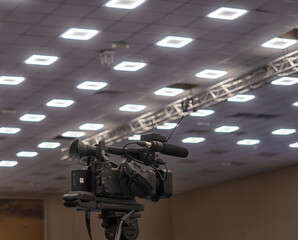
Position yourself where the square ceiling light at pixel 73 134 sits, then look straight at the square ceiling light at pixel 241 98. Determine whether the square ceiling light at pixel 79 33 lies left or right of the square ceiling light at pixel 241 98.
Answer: right

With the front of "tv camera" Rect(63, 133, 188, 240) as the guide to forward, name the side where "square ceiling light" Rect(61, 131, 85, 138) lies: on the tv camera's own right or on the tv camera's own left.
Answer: on the tv camera's own left

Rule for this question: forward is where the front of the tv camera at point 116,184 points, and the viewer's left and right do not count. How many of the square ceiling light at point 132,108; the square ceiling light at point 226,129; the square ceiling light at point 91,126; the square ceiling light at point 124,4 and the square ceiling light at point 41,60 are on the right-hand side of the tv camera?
0

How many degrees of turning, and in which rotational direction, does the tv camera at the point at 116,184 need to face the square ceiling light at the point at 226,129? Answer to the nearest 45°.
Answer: approximately 45° to its left

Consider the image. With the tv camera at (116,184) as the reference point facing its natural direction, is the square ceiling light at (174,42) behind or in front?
in front

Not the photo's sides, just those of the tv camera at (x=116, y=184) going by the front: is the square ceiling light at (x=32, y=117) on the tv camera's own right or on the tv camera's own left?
on the tv camera's own left

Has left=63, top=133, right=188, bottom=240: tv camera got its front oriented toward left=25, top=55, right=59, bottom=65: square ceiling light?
no

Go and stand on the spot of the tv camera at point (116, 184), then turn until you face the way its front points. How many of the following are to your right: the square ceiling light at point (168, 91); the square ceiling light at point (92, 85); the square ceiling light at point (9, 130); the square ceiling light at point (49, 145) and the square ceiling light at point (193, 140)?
0

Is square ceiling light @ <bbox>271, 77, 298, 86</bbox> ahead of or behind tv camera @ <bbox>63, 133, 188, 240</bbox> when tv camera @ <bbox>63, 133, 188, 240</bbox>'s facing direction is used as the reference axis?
ahead

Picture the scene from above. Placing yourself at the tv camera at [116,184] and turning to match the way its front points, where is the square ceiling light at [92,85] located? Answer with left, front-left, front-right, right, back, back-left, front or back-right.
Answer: front-left

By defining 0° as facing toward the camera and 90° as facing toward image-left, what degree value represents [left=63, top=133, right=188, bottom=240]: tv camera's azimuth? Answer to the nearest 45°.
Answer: approximately 225°

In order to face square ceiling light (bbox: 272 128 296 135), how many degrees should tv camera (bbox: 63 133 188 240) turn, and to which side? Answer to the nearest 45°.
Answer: approximately 45° to its left

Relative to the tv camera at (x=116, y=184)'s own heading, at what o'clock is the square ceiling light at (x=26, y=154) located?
The square ceiling light is roughly at 10 o'clock from the tv camera.

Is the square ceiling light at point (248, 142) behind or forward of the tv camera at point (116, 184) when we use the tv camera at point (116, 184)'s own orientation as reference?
forward

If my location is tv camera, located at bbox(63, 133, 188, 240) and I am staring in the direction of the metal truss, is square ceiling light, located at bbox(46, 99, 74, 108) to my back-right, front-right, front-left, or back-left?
front-left

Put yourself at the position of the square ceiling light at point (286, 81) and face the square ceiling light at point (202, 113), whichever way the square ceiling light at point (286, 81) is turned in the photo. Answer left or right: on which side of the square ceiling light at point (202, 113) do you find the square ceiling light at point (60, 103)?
left
